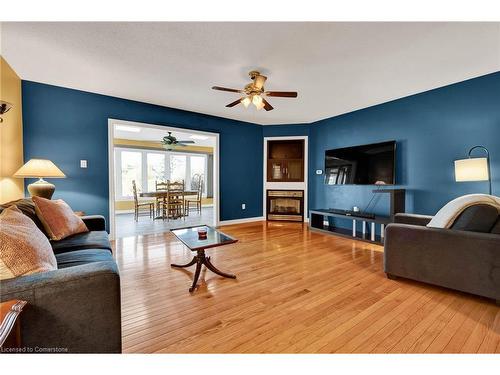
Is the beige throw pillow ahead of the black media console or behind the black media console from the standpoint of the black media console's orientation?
ahead

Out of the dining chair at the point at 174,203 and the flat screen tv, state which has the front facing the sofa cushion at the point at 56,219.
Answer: the flat screen tv

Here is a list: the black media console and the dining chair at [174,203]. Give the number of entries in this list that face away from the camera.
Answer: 1

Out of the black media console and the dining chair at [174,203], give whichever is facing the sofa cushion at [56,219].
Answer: the black media console

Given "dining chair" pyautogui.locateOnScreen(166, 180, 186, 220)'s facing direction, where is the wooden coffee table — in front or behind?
behind

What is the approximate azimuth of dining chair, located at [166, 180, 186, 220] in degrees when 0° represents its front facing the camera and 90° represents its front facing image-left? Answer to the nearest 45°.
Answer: approximately 180°

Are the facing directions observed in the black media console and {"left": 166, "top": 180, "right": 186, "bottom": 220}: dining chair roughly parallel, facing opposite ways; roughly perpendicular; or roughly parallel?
roughly perpendicular

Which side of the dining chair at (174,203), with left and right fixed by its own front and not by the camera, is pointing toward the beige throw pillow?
back

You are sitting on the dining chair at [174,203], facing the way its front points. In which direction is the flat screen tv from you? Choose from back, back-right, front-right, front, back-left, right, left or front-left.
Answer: back-right

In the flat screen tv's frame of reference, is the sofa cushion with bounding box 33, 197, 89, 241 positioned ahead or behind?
ahead

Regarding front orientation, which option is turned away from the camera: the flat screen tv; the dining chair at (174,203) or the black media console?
the dining chair

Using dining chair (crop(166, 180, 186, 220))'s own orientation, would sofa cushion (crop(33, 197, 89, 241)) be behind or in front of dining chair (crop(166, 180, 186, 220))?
behind

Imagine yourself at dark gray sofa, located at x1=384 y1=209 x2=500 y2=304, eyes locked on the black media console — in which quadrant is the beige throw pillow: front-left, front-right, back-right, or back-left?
back-left
